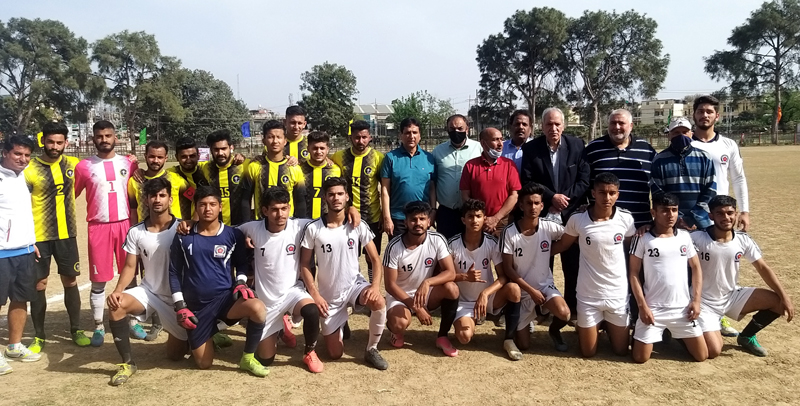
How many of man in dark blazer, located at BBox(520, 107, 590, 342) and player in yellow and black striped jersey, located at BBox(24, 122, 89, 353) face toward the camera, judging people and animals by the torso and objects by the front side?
2

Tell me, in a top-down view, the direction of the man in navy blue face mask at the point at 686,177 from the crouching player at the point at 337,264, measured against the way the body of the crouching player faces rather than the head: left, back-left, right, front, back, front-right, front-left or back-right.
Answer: left

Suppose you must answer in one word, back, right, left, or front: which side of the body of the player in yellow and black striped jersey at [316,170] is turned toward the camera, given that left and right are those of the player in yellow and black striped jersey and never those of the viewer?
front

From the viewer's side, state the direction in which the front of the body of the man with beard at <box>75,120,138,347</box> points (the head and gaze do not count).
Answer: toward the camera

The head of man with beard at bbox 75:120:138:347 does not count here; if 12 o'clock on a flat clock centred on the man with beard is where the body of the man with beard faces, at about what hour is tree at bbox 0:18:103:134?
The tree is roughly at 6 o'clock from the man with beard.

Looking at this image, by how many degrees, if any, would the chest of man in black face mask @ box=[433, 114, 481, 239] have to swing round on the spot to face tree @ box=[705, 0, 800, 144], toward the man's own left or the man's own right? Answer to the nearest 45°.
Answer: approximately 135° to the man's own left

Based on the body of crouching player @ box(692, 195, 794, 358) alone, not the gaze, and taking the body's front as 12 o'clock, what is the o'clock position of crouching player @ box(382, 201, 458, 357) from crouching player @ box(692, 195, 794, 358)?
crouching player @ box(382, 201, 458, 357) is roughly at 2 o'clock from crouching player @ box(692, 195, 794, 358).

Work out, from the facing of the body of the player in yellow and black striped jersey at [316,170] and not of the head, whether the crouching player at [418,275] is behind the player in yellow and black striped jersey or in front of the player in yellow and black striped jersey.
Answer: in front

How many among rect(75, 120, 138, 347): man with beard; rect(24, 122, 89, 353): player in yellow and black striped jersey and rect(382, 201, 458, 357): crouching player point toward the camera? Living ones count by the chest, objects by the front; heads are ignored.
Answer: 3

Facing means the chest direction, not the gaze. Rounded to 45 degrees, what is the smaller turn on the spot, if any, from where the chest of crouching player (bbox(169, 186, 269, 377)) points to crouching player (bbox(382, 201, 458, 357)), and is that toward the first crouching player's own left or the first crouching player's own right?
approximately 90° to the first crouching player's own left

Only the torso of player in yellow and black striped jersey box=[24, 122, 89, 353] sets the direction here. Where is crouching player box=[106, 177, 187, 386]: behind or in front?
in front

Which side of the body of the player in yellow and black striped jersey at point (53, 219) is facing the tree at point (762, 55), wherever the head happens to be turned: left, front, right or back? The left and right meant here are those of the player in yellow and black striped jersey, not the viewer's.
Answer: left

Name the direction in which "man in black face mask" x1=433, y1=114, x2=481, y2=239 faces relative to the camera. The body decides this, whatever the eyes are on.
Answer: toward the camera
